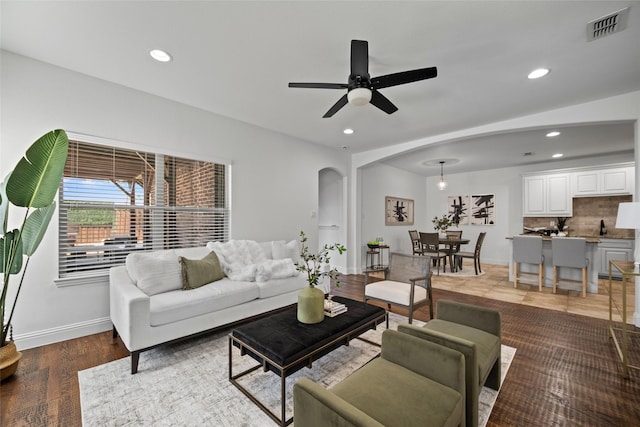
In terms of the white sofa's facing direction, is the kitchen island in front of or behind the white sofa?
in front

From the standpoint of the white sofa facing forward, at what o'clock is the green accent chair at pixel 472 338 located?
The green accent chair is roughly at 12 o'clock from the white sofa.

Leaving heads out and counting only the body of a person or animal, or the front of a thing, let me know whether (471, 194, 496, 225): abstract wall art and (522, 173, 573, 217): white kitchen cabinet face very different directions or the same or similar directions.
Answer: same or similar directions

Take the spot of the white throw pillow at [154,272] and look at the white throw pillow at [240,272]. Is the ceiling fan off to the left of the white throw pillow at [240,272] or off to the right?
right

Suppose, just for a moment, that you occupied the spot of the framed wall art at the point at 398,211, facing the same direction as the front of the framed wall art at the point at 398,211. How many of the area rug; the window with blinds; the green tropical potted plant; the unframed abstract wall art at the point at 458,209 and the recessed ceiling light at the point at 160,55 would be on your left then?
1

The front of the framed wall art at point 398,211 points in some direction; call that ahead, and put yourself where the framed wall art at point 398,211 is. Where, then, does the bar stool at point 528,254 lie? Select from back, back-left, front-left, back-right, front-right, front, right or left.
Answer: front

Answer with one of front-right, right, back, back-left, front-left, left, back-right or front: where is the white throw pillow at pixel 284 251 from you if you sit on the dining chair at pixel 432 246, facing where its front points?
back

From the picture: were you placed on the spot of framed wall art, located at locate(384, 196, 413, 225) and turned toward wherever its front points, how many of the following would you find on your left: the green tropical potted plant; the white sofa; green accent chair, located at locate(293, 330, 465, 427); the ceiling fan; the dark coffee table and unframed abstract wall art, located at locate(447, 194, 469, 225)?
1

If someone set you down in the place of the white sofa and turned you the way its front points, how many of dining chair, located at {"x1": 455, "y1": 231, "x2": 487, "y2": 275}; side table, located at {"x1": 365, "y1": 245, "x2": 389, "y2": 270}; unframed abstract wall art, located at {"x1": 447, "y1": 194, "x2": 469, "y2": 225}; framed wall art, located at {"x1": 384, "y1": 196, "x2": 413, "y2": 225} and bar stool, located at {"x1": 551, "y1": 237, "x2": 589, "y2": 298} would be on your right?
0

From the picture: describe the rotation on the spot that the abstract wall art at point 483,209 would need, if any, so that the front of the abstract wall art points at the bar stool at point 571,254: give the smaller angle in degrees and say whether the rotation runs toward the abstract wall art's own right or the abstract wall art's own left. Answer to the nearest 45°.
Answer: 0° — it already faces it

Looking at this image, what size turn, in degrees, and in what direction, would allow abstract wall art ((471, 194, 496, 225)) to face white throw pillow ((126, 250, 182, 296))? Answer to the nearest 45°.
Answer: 0° — it already faces it

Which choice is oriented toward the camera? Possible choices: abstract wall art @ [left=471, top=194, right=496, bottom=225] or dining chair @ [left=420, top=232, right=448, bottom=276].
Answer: the abstract wall art

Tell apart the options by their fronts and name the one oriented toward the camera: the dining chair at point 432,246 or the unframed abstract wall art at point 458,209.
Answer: the unframed abstract wall art

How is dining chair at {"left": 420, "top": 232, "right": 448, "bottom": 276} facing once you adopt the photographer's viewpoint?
facing away from the viewer and to the right of the viewer

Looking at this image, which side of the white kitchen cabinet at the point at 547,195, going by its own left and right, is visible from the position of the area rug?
front

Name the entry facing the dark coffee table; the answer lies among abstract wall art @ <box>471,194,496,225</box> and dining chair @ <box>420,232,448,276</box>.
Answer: the abstract wall art

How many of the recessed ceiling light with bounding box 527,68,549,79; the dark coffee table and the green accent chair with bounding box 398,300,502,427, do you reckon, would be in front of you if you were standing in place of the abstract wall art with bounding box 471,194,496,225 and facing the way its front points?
3

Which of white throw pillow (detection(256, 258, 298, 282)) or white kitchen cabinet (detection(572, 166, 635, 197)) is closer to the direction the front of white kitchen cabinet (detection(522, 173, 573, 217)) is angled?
the white throw pillow

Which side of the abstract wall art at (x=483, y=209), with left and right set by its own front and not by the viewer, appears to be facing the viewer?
front

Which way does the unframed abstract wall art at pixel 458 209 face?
toward the camera

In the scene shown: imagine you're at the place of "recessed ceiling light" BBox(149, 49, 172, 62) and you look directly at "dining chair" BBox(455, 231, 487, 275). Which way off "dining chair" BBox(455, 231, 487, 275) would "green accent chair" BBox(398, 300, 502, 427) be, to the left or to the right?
right

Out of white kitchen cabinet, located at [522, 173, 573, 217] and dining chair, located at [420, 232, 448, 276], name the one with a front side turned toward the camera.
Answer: the white kitchen cabinet
